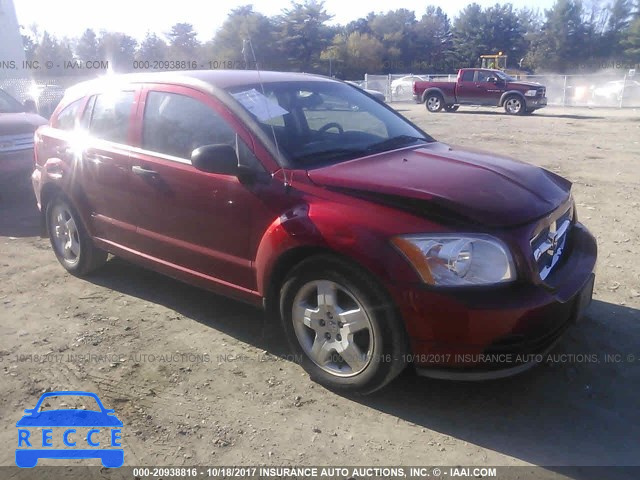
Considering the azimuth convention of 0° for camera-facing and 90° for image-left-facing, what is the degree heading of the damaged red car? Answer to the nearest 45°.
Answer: approximately 315°

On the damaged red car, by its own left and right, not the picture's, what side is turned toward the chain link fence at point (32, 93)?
back

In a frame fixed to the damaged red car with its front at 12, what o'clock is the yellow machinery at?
The yellow machinery is roughly at 8 o'clock from the damaged red car.

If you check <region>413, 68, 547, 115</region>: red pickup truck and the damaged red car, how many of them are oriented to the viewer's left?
0

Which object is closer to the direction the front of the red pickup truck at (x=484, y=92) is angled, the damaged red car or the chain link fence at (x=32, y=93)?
the damaged red car

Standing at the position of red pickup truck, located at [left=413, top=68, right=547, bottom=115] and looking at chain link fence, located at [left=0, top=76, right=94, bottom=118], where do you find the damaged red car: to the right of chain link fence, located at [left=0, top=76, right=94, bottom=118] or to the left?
left

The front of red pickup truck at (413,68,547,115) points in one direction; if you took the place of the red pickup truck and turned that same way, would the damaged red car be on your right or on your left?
on your right

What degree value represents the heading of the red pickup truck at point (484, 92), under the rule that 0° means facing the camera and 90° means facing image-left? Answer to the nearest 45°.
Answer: approximately 315°
